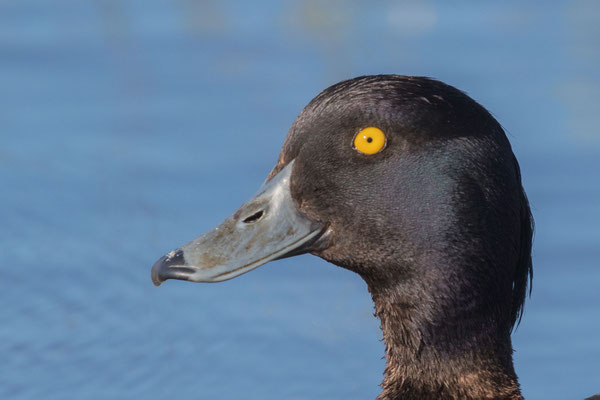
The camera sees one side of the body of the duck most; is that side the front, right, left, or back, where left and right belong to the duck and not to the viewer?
left
